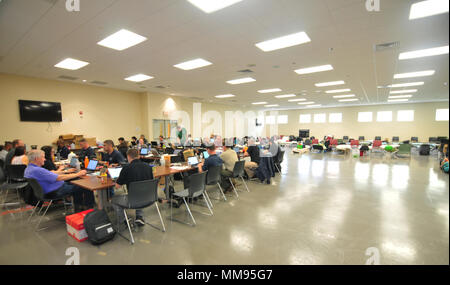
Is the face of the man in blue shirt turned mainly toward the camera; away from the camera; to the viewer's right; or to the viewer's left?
to the viewer's right

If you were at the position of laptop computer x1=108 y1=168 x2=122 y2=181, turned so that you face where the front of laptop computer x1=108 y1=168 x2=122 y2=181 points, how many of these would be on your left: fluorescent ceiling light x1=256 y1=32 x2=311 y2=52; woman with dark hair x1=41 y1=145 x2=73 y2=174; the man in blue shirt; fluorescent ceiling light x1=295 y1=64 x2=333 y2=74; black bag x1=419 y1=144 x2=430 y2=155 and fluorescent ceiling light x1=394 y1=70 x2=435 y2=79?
4

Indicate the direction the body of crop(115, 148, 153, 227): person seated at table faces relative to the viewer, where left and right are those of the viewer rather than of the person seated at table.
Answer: facing away from the viewer and to the left of the viewer

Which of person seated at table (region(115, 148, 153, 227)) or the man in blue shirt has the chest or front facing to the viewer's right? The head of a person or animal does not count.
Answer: the man in blue shirt

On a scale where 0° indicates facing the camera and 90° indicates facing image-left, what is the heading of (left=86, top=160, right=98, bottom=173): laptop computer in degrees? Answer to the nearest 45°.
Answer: approximately 45°

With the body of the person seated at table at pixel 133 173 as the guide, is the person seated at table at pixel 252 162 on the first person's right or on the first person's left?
on the first person's right

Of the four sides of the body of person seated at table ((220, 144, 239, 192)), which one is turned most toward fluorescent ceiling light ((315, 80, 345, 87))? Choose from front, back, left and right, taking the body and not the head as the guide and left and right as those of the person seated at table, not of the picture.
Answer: right

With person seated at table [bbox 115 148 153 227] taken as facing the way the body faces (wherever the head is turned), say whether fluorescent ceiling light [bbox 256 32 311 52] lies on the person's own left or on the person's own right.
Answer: on the person's own right

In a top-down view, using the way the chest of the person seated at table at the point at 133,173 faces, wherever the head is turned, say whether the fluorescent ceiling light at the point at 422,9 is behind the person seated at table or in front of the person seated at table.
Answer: behind

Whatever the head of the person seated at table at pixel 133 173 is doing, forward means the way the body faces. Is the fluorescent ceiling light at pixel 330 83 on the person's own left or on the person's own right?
on the person's own right

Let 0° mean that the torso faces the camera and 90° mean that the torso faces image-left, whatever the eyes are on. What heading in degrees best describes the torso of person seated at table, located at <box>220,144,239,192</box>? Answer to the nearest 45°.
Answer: approximately 135°

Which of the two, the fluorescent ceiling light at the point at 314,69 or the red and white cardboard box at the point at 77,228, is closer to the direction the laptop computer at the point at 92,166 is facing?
the red and white cardboard box
